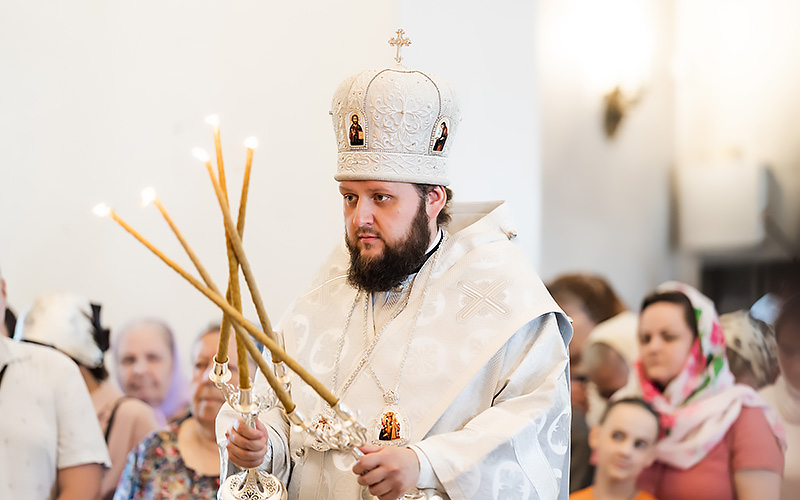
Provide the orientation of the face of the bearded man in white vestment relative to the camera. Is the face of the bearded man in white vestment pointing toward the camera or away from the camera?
toward the camera

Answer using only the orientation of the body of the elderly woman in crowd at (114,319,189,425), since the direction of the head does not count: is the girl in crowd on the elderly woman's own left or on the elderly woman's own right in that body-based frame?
on the elderly woman's own left

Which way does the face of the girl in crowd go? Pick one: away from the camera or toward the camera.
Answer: toward the camera

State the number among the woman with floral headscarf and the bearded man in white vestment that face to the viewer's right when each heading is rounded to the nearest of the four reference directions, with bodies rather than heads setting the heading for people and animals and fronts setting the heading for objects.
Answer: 0

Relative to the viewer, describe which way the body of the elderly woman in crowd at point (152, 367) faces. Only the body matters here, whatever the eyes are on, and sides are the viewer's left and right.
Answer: facing the viewer and to the left of the viewer

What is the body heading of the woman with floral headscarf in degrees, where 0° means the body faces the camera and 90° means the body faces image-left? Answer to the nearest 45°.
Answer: approximately 45°

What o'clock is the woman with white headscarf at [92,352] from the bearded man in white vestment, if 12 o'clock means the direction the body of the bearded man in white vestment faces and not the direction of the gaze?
The woman with white headscarf is roughly at 3 o'clock from the bearded man in white vestment.

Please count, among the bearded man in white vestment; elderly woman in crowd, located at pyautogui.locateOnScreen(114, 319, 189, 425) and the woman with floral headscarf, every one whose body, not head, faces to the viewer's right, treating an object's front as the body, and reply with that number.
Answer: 0
